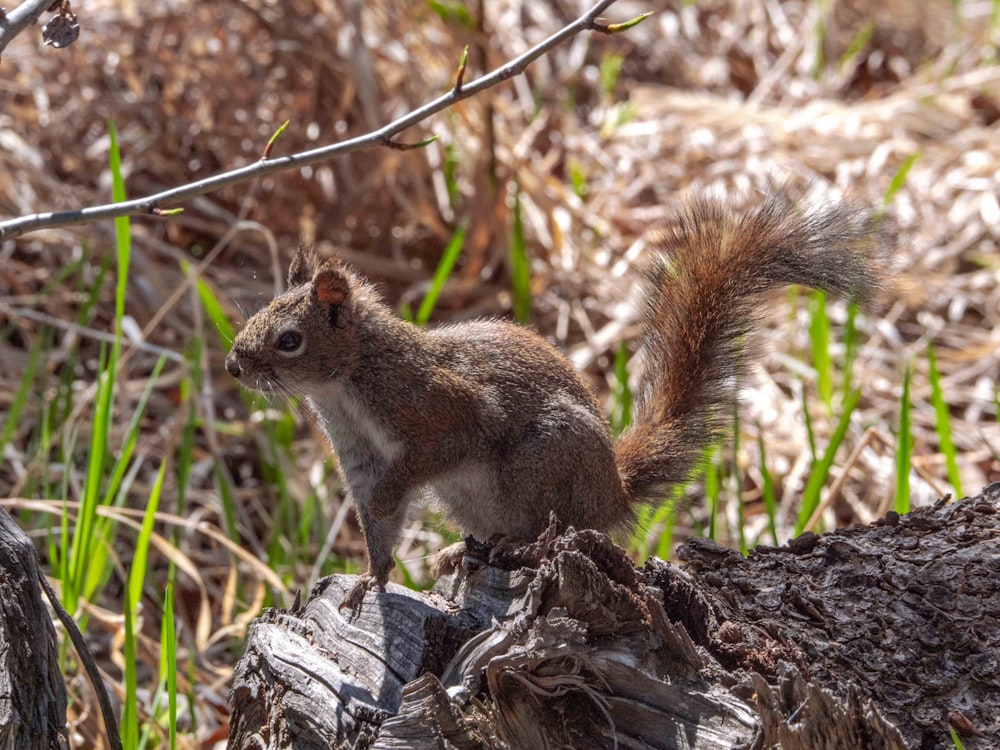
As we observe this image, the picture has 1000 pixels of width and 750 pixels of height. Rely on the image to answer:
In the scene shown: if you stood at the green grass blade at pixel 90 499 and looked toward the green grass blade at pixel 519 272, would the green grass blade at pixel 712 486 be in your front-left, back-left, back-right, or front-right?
front-right

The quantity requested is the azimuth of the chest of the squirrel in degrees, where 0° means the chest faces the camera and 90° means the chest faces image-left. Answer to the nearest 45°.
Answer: approximately 90°

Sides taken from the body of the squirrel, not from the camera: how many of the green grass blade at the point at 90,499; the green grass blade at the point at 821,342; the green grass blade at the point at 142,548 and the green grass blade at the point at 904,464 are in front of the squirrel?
2

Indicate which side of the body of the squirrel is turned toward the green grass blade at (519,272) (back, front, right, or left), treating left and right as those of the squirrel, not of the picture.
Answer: right

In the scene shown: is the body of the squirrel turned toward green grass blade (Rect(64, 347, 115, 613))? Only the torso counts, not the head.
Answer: yes

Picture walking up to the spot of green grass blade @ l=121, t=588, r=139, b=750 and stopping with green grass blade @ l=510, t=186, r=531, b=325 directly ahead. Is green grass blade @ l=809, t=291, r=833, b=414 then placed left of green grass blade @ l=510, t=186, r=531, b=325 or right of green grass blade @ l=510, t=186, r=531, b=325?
right

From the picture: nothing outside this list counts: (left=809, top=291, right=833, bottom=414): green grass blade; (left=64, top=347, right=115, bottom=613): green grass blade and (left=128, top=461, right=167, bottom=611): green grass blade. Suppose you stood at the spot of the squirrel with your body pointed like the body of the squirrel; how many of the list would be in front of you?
2

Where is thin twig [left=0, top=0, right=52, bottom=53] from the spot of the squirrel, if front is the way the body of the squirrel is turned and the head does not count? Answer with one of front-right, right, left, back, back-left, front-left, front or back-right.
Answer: front-left

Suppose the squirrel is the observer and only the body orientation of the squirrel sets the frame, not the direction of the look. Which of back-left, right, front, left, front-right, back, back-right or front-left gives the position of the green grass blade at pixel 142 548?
front

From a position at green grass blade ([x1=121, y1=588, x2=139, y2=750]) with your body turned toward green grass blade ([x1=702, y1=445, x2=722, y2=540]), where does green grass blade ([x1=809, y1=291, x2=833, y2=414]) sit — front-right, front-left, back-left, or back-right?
front-left
